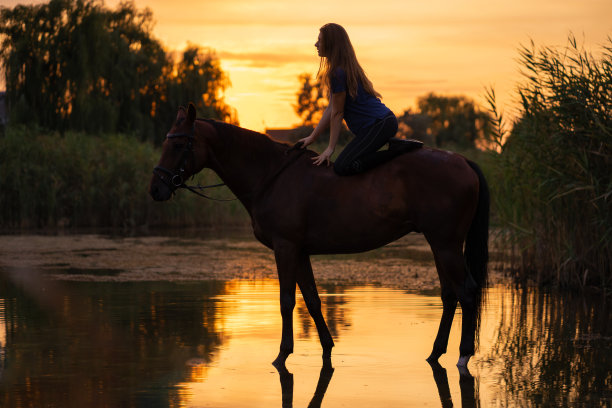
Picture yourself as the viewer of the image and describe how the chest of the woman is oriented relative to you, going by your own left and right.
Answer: facing to the left of the viewer

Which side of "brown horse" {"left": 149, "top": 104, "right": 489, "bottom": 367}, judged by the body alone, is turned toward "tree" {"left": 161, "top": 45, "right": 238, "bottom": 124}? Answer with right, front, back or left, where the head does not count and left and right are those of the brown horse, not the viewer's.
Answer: right

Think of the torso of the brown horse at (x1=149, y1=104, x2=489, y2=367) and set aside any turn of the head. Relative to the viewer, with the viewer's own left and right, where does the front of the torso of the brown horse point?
facing to the left of the viewer

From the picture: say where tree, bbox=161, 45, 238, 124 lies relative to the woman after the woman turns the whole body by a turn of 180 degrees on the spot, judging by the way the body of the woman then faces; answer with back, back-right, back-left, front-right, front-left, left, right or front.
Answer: left

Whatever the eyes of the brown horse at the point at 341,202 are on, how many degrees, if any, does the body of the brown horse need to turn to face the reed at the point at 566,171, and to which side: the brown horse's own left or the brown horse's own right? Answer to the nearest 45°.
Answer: approximately 135° to the brown horse's own right

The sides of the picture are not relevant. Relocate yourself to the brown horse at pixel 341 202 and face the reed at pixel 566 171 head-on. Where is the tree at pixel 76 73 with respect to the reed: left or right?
left

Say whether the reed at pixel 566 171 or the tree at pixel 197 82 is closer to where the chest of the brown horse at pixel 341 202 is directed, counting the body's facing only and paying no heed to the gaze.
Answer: the tree

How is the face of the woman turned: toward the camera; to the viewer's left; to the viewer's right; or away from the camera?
to the viewer's left
